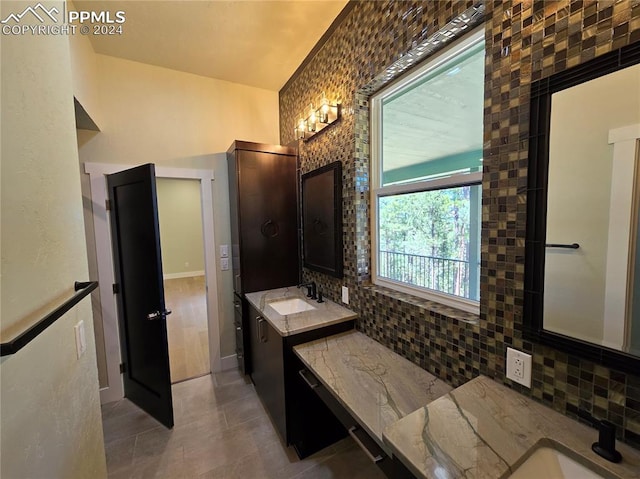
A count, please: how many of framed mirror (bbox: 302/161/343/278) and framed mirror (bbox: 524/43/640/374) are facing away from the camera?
0

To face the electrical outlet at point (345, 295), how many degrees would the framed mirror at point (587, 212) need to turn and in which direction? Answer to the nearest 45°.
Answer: approximately 45° to its right

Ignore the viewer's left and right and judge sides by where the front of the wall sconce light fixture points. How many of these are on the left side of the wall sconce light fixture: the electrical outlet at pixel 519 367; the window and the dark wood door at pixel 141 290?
2

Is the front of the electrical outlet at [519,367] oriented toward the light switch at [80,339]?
yes

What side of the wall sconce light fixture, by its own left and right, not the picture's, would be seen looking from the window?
left

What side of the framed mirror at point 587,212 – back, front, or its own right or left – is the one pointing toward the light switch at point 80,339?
front

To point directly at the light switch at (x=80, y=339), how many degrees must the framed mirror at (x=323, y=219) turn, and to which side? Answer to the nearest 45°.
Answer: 0° — it already faces it

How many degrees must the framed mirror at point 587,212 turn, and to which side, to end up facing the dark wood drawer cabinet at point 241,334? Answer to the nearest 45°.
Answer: approximately 45° to its right

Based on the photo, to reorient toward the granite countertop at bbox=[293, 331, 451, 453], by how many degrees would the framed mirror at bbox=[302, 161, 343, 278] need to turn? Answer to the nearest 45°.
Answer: approximately 45° to its left
